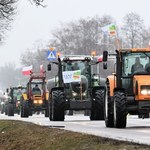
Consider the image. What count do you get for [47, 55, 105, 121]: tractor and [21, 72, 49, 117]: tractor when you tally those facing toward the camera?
2

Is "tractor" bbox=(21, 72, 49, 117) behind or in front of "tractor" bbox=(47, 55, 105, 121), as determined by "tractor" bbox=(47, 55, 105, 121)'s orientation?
behind

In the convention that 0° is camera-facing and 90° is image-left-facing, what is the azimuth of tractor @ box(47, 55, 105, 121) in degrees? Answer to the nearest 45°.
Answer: approximately 0°

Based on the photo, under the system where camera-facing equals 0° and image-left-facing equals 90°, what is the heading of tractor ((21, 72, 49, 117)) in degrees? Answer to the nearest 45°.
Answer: approximately 0°

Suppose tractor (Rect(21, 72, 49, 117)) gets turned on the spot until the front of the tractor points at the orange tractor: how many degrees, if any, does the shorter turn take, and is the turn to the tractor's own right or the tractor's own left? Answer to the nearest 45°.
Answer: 0° — it already faces it

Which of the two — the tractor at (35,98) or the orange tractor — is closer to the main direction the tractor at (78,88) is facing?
the orange tractor

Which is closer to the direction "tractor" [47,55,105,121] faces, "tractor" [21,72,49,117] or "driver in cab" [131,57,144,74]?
the driver in cab
